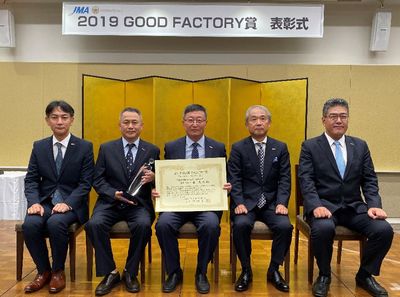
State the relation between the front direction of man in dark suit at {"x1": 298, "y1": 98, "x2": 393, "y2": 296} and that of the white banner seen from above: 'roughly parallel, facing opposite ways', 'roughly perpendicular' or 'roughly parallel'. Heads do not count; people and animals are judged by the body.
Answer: roughly parallel

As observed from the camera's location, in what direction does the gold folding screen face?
facing the viewer

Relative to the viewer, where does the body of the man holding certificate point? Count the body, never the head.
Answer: toward the camera

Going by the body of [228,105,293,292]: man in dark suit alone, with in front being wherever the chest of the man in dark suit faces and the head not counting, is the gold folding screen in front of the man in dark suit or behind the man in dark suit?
behind

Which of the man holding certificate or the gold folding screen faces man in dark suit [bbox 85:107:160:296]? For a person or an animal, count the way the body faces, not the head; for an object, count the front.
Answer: the gold folding screen

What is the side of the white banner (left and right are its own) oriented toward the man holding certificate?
front

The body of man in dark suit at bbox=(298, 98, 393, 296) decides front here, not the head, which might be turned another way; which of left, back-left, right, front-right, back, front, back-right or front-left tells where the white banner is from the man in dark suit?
back-right

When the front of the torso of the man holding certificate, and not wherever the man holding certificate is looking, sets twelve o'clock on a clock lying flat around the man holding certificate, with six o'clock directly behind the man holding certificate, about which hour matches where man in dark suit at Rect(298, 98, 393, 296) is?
The man in dark suit is roughly at 9 o'clock from the man holding certificate.

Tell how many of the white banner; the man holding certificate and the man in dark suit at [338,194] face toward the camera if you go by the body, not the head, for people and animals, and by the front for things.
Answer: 3

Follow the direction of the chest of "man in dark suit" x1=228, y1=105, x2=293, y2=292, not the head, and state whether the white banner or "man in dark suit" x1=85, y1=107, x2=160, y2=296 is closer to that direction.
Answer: the man in dark suit

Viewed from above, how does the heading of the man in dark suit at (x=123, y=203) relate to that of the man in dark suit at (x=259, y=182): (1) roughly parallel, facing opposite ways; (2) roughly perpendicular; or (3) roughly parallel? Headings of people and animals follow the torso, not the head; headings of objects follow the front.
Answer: roughly parallel

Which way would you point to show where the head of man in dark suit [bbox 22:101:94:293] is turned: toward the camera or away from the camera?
toward the camera

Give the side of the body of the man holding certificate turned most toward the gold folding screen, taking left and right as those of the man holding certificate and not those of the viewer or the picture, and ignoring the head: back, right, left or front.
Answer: back

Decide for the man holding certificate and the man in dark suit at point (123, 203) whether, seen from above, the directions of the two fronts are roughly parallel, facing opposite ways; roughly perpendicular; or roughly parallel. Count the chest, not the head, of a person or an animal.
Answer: roughly parallel

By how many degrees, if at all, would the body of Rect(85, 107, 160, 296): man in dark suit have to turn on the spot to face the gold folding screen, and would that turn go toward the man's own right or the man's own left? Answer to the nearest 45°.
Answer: approximately 180°

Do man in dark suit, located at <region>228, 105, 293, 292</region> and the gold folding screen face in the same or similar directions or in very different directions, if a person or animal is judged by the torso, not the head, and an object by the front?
same or similar directions
